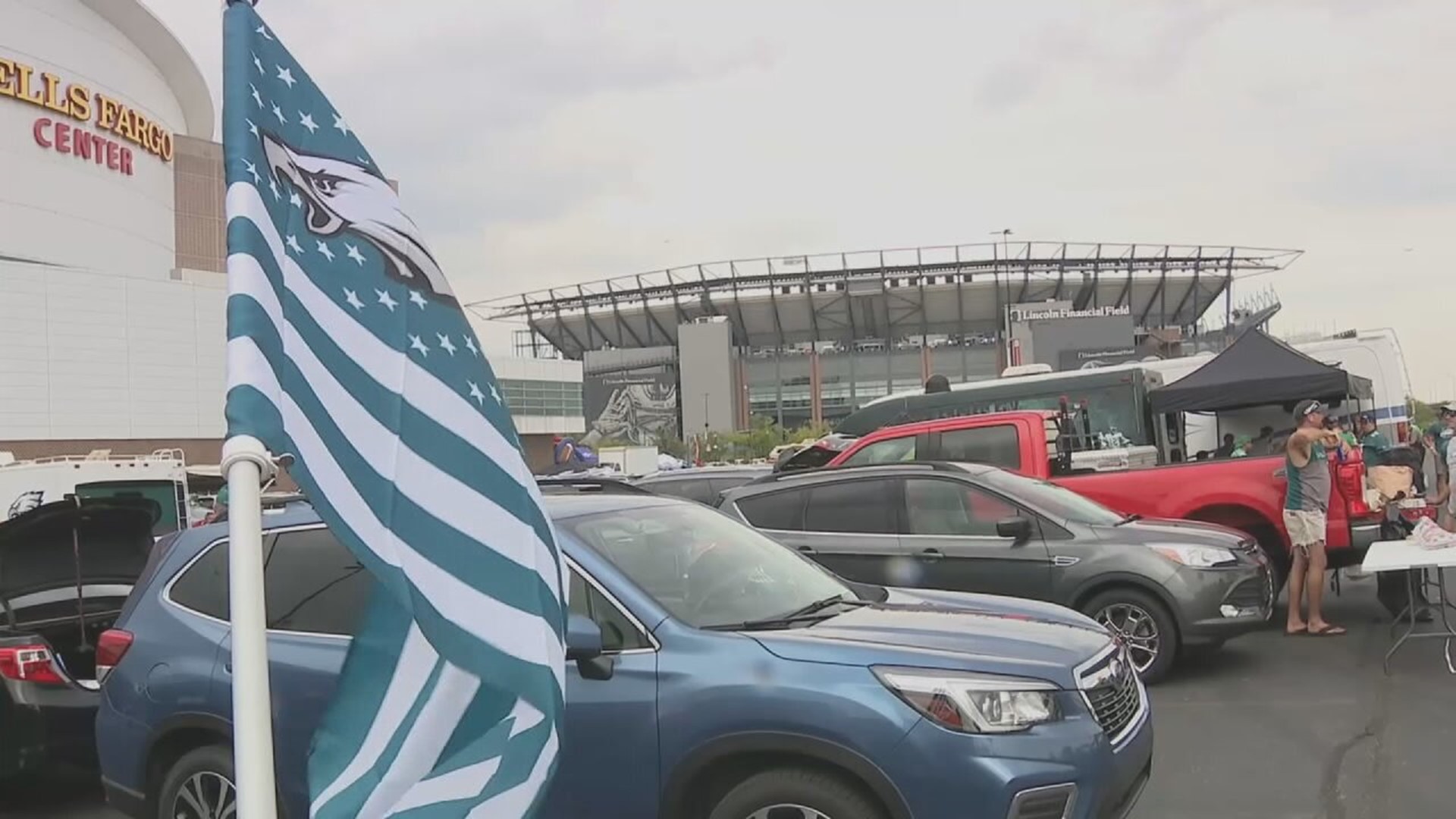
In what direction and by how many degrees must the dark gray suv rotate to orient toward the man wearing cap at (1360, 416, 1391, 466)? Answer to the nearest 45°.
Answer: approximately 90° to its left

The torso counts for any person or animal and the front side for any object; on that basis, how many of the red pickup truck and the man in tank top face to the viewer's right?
1

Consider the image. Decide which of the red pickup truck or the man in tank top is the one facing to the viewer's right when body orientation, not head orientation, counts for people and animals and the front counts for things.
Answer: the man in tank top

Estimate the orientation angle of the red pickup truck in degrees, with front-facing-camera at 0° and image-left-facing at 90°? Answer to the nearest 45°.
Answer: approximately 135°

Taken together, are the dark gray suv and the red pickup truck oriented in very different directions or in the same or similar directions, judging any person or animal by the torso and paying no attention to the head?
very different directions

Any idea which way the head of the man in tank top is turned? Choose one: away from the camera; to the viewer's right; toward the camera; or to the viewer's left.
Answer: to the viewer's right

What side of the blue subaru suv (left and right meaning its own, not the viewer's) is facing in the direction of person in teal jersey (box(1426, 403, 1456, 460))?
left

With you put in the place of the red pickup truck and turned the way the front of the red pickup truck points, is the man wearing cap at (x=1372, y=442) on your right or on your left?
on your right

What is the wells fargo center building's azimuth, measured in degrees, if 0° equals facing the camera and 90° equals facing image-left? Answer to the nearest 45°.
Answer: approximately 315°

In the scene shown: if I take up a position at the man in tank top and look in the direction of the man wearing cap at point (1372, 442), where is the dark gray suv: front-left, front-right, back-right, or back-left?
back-left

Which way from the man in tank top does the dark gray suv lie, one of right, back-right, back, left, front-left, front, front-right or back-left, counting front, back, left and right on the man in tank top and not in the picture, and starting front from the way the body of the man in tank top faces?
back-right
